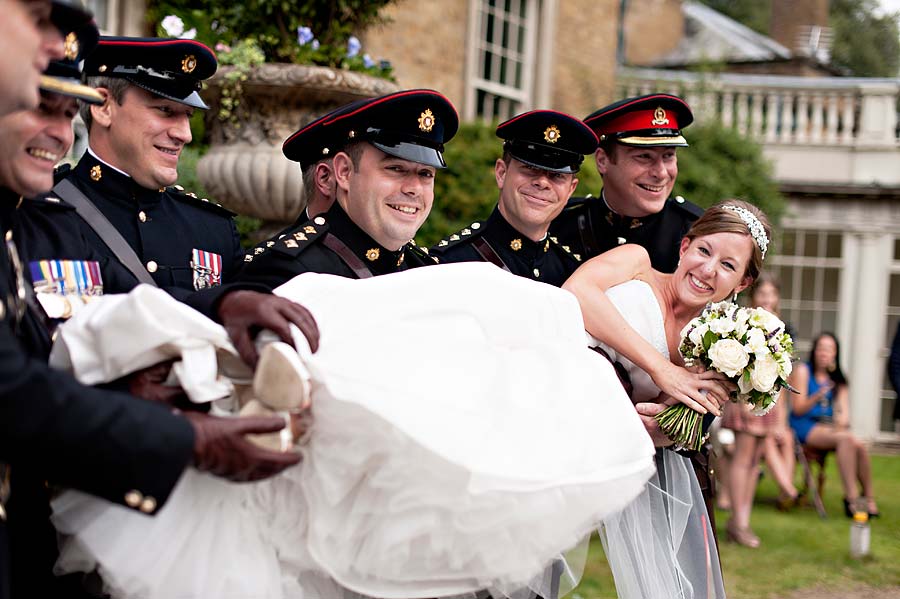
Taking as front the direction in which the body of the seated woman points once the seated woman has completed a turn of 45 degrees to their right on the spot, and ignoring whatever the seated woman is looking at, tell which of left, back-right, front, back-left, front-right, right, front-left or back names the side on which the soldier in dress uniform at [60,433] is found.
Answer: front

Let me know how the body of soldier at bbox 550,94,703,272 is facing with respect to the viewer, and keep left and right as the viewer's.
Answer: facing the viewer and to the right of the viewer

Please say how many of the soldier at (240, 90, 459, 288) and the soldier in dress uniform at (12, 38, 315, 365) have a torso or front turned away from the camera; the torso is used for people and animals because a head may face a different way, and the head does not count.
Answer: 0

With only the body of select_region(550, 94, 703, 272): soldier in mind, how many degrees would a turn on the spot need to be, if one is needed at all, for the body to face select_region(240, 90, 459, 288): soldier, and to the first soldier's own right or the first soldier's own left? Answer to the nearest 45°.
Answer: approximately 90° to the first soldier's own right

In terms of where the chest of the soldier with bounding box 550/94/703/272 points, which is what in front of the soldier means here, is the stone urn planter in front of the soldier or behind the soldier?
behind

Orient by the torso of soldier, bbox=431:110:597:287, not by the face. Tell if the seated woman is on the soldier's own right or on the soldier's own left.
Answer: on the soldier's own left

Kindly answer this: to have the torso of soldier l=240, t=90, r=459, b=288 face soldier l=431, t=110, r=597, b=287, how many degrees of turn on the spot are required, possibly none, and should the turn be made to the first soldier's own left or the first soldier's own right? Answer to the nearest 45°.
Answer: approximately 90° to the first soldier's own left

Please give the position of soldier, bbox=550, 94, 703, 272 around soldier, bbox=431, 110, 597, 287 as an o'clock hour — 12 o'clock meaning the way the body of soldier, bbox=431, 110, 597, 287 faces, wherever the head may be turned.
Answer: soldier, bbox=550, 94, 703, 272 is roughly at 9 o'clock from soldier, bbox=431, 110, 597, 287.

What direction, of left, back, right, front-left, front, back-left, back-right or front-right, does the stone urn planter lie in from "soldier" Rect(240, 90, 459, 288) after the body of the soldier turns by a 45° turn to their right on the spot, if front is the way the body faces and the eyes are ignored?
back

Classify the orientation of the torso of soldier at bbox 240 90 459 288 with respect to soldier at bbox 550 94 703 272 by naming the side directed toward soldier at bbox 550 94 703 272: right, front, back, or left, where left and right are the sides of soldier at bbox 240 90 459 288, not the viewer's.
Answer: left

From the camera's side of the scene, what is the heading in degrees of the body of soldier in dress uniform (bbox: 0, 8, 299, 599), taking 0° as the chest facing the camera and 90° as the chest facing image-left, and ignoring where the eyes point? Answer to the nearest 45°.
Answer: approximately 270°
